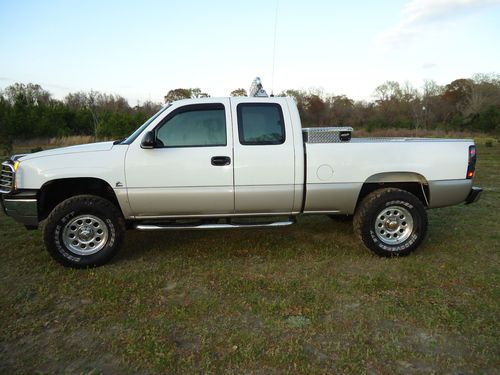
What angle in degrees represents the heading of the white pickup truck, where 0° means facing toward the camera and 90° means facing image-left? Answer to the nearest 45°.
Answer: approximately 90°
